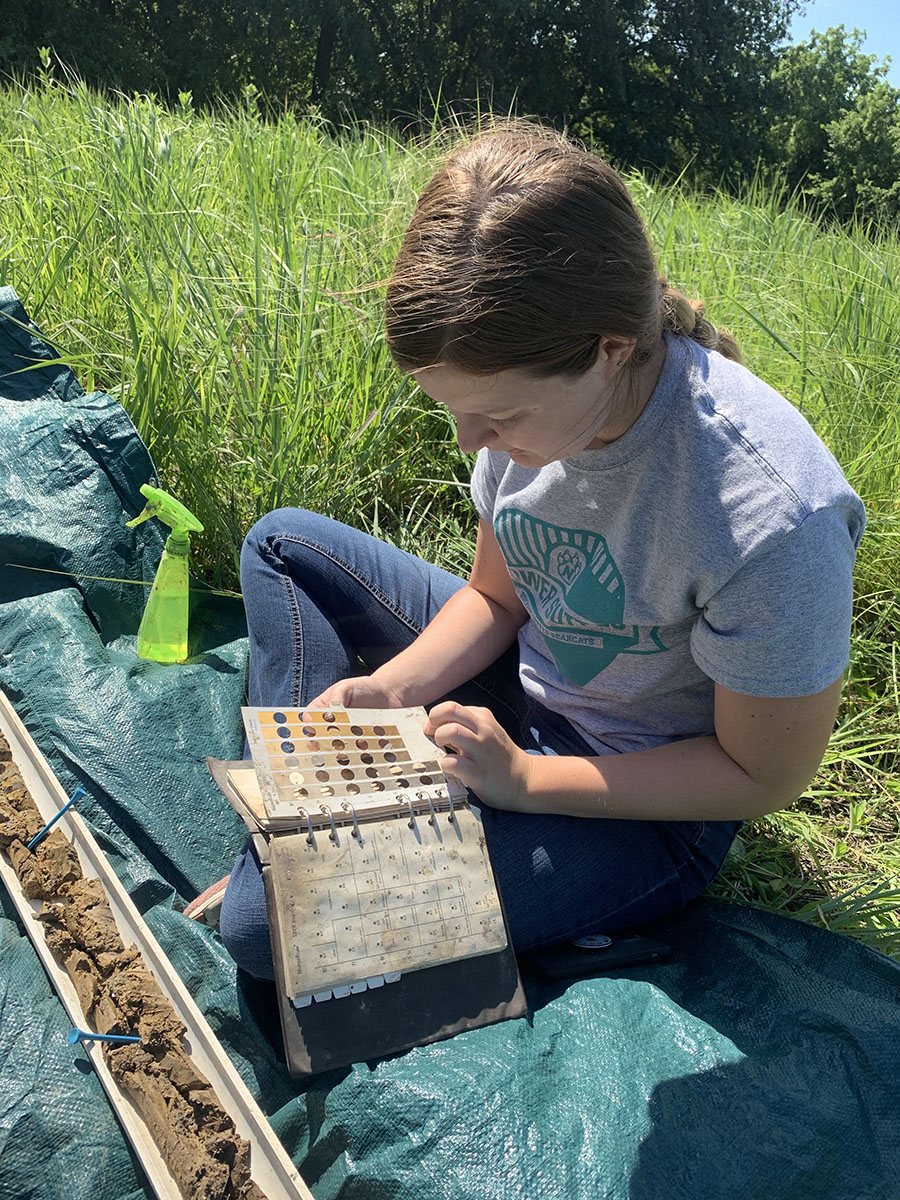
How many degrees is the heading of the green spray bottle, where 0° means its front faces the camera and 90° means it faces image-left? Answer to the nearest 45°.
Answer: approximately 90°

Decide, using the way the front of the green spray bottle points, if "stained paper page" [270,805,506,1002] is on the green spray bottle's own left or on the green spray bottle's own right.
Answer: on the green spray bottle's own left
